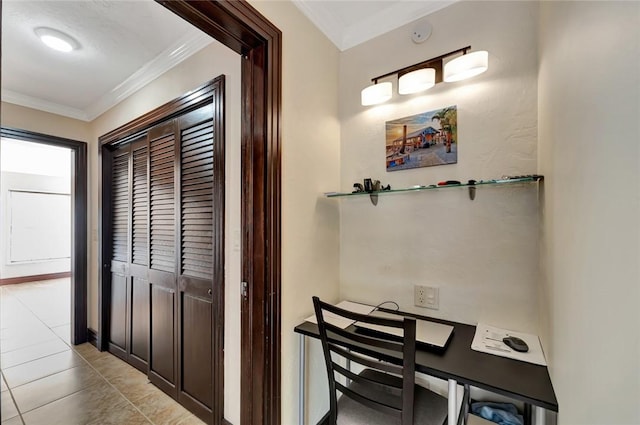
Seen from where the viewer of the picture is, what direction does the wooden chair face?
facing away from the viewer and to the right of the viewer

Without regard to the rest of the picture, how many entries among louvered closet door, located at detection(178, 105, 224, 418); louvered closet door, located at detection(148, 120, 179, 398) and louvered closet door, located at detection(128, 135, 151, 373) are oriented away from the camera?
0

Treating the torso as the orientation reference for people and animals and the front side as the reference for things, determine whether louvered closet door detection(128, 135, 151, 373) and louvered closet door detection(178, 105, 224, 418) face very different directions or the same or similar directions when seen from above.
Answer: same or similar directions

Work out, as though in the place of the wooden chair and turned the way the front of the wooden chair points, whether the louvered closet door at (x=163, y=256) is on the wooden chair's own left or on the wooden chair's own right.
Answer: on the wooden chair's own left

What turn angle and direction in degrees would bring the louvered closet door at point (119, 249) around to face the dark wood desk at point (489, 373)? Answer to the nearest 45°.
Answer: approximately 45° to its left
